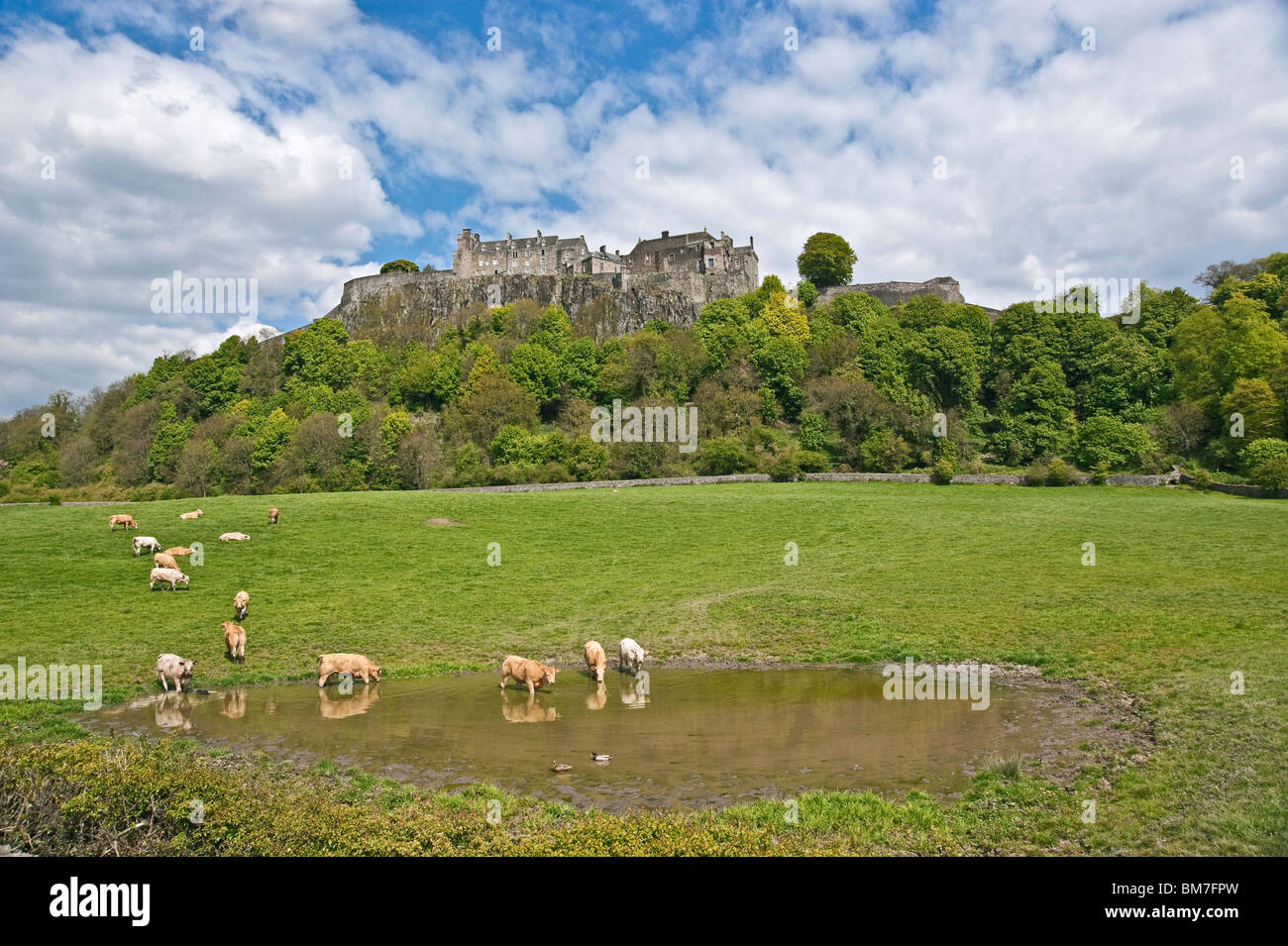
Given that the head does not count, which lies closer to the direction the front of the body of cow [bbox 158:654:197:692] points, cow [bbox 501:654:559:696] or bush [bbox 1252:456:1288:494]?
the cow

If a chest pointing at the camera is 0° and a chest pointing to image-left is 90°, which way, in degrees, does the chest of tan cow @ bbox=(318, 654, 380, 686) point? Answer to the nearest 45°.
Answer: approximately 270°

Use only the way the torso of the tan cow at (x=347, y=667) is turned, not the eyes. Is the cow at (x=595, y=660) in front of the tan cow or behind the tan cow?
in front

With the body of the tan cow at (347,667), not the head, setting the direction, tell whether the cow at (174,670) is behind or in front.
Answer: behind

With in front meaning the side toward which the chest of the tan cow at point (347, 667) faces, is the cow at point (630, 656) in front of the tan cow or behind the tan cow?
in front

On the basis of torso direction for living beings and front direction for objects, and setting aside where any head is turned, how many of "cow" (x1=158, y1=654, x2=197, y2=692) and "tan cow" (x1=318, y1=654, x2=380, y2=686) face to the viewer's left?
0

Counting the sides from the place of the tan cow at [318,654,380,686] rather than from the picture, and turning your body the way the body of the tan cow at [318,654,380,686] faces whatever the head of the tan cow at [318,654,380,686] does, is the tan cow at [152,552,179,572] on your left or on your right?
on your left

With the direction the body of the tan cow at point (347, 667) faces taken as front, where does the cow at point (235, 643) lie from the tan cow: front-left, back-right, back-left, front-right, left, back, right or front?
back-left

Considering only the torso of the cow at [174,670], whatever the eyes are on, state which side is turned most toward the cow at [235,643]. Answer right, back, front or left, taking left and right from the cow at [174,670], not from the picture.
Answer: left

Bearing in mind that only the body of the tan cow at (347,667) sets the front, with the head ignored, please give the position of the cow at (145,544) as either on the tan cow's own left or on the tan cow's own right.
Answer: on the tan cow's own left
